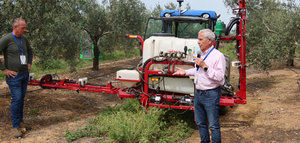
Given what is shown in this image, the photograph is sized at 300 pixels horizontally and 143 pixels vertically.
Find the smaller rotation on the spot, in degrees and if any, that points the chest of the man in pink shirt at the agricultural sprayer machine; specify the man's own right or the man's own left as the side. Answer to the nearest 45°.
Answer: approximately 135° to the man's own right

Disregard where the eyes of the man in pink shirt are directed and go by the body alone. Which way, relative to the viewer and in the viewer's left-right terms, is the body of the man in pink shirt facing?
facing the viewer and to the left of the viewer

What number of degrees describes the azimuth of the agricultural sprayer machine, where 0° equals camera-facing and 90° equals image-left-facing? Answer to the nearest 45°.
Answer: approximately 180°

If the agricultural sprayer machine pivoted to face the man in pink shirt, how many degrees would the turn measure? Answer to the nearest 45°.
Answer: approximately 180°

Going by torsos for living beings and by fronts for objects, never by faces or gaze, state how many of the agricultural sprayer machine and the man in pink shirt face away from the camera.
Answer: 1

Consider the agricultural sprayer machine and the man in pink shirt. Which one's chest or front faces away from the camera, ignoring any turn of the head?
the agricultural sprayer machine
